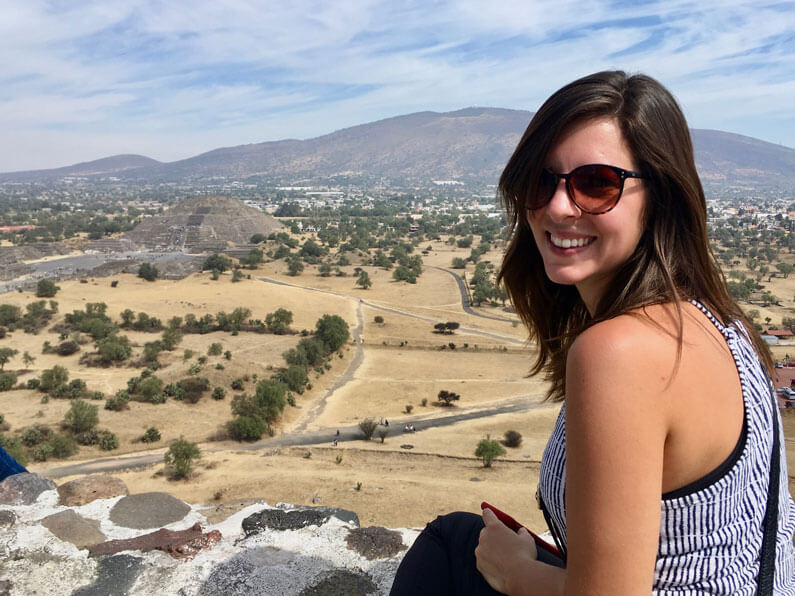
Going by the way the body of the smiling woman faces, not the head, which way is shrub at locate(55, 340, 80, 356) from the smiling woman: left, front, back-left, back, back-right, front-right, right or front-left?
front-right

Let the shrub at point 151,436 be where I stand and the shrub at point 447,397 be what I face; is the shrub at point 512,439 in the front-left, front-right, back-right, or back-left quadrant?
front-right

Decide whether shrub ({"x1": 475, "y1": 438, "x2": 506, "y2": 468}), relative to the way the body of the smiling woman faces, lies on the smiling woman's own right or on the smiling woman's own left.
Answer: on the smiling woman's own right

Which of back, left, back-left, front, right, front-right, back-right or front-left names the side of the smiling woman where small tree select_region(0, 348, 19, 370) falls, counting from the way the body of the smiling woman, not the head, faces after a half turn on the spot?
back-left

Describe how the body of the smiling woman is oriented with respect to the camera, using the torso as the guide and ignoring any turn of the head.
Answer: to the viewer's left
